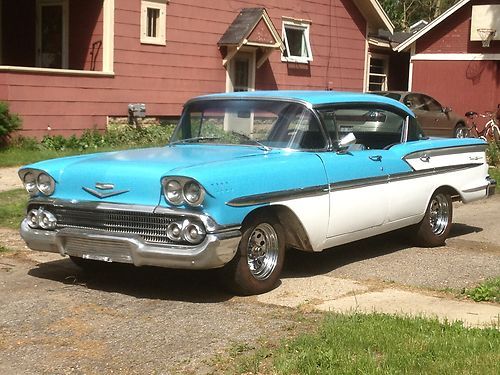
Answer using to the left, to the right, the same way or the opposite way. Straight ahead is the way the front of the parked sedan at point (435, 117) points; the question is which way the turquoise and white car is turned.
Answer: the opposite way

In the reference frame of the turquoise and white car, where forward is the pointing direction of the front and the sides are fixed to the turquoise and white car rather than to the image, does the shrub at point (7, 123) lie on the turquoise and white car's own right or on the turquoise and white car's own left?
on the turquoise and white car's own right

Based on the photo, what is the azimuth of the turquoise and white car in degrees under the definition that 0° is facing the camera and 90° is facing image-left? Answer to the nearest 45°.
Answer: approximately 45°

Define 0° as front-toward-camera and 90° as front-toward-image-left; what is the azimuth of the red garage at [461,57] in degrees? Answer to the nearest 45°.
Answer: approximately 0°

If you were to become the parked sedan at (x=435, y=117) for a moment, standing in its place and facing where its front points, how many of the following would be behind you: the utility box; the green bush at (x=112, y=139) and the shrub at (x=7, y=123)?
3

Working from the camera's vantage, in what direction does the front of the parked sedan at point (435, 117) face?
facing away from the viewer and to the right of the viewer

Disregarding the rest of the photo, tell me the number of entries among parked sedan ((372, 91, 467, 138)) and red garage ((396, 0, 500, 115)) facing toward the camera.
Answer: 1

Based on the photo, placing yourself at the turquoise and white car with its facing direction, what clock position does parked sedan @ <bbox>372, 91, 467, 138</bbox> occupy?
The parked sedan is roughly at 5 o'clock from the turquoise and white car.

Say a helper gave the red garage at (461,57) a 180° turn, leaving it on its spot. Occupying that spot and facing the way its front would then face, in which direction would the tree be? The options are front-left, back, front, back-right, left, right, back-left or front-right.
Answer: front

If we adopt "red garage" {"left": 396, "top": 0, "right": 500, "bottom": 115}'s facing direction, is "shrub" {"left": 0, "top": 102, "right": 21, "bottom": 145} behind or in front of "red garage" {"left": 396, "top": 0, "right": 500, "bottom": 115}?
in front

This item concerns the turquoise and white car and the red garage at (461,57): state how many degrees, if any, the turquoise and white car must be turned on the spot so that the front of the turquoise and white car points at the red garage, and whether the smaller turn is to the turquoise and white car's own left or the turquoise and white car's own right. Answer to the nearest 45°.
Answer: approximately 135° to the turquoise and white car's own right

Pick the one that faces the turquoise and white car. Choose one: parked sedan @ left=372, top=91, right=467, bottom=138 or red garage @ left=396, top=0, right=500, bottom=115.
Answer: the red garage
